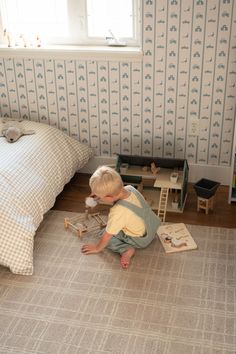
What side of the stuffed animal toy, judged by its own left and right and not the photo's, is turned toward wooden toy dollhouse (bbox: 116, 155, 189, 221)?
left

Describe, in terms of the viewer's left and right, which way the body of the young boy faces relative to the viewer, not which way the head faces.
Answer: facing to the left of the viewer

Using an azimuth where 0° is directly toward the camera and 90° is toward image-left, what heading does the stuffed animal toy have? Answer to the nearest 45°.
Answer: approximately 0°

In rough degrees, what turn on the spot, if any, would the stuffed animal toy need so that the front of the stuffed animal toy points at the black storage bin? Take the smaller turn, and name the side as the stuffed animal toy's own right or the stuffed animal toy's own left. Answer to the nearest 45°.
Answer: approximately 45° to the stuffed animal toy's own left

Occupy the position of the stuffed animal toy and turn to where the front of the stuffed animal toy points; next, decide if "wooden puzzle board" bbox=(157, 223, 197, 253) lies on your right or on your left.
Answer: on your left

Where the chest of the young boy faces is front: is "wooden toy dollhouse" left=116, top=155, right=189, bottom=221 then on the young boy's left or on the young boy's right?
on the young boy's right
